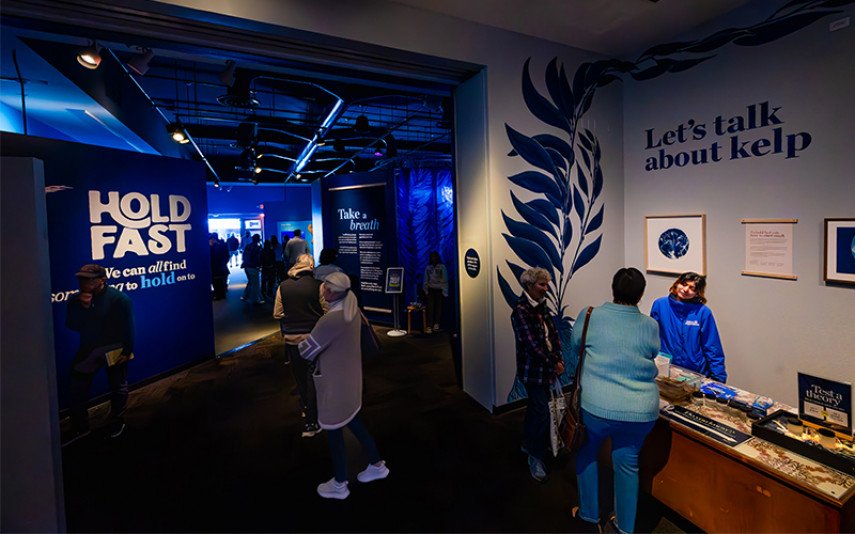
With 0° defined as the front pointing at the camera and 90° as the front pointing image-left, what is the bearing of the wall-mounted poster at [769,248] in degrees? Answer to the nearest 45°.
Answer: approximately 45°

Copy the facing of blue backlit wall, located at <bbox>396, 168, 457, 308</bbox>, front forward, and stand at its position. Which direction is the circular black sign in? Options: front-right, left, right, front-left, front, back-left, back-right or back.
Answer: front

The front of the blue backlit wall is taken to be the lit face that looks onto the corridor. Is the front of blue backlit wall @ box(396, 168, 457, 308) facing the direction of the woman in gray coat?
yes

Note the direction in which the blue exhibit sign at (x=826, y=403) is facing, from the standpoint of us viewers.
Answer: facing the viewer and to the left of the viewer

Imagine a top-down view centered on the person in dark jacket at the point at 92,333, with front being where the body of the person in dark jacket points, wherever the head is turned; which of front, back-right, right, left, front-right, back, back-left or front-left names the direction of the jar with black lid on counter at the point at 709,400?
left

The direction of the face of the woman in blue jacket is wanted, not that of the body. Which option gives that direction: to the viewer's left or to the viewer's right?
to the viewer's left

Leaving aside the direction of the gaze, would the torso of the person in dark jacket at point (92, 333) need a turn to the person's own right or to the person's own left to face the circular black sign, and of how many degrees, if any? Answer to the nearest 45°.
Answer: approximately 90° to the person's own left

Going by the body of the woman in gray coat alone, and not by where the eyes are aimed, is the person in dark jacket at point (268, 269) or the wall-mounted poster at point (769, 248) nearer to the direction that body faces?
the person in dark jacket

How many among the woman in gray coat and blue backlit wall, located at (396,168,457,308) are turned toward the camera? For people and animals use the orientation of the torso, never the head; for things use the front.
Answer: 1

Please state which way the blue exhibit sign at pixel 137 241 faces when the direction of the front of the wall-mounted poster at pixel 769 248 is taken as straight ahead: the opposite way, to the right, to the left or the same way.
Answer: the opposite way

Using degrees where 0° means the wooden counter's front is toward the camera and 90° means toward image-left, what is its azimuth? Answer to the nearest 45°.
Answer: approximately 45°

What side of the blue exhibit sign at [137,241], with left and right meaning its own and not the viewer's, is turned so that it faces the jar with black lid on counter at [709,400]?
front
